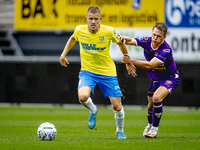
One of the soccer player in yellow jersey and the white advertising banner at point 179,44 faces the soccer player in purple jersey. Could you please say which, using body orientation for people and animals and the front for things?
the white advertising banner

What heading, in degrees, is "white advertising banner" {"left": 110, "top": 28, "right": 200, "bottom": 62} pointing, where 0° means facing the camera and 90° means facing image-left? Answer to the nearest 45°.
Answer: approximately 0°

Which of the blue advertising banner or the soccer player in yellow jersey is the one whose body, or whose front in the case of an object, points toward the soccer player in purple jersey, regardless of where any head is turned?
the blue advertising banner

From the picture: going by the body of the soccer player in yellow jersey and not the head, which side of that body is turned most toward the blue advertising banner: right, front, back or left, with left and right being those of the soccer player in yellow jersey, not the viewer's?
back

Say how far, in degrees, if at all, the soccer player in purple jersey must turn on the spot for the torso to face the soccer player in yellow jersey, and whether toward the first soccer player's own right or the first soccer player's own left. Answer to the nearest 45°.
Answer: approximately 45° to the first soccer player's own right

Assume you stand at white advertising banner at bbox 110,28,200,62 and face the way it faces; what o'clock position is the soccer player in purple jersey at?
The soccer player in purple jersey is roughly at 12 o'clock from the white advertising banner.

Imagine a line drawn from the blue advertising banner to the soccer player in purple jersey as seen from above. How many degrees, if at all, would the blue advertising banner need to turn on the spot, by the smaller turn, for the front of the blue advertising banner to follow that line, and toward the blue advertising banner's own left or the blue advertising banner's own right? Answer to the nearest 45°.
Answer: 0° — it already faces them
